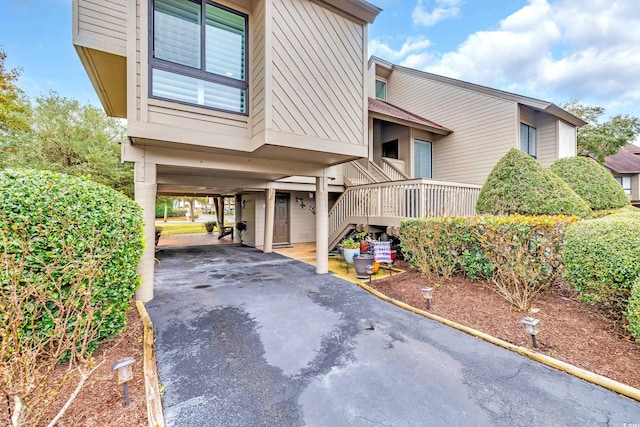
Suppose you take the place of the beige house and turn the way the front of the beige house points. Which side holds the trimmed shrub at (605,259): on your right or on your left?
on your left

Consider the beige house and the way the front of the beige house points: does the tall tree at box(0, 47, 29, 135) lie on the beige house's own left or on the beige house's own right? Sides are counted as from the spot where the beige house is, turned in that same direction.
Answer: on the beige house's own right

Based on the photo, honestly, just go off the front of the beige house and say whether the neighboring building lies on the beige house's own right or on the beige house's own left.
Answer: on the beige house's own left

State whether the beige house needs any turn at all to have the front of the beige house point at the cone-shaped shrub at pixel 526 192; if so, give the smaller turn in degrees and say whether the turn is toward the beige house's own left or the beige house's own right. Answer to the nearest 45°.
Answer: approximately 90° to the beige house's own left

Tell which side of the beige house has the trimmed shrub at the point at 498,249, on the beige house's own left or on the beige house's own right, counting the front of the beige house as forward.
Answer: on the beige house's own left

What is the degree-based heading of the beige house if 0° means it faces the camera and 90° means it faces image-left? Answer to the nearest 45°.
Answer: approximately 0°

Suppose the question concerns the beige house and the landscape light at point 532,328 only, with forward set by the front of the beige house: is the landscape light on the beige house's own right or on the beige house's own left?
on the beige house's own left

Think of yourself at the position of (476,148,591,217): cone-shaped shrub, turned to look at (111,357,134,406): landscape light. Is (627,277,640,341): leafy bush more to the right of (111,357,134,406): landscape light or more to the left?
left

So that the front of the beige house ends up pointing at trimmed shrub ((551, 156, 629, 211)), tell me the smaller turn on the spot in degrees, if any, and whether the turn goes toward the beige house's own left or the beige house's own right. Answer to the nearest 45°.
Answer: approximately 90° to the beige house's own left

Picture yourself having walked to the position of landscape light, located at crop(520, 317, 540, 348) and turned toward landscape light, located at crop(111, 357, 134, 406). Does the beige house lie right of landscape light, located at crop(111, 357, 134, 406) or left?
right

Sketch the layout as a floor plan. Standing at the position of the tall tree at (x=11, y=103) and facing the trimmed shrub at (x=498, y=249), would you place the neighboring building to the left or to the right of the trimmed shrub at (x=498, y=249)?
left

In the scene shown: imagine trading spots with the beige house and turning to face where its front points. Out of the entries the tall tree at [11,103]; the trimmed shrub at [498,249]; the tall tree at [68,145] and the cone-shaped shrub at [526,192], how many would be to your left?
2

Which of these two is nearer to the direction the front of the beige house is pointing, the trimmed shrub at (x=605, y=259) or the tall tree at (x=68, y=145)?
the trimmed shrub

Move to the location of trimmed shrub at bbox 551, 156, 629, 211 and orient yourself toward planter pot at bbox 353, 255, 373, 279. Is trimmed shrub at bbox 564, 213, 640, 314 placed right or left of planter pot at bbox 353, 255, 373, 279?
left

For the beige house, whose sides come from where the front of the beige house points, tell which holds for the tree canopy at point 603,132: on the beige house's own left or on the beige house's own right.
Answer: on the beige house's own left
